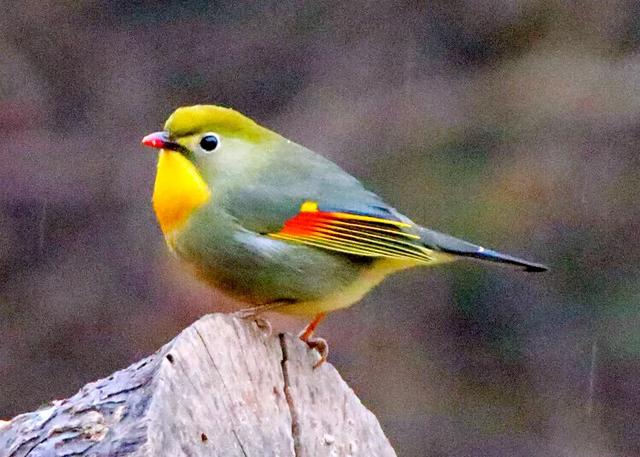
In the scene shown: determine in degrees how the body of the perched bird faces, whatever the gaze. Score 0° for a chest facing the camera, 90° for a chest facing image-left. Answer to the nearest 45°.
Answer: approximately 90°
